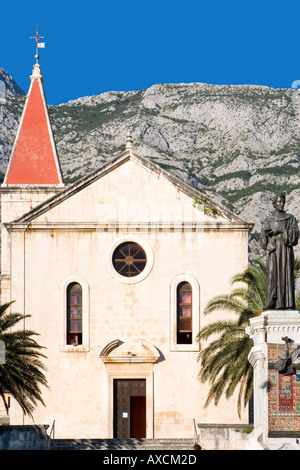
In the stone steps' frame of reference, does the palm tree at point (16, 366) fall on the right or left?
on its right

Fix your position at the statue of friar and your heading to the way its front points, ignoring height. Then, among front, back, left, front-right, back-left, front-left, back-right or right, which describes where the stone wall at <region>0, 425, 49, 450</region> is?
back-right

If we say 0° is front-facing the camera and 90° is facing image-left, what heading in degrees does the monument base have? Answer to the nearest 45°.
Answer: approximately 0°

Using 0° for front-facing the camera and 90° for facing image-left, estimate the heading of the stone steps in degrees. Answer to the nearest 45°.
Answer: approximately 0°
